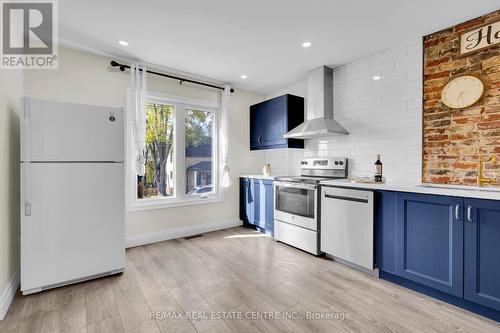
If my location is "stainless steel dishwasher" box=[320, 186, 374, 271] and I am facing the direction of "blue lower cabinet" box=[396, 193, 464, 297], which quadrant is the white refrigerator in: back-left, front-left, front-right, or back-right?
back-right

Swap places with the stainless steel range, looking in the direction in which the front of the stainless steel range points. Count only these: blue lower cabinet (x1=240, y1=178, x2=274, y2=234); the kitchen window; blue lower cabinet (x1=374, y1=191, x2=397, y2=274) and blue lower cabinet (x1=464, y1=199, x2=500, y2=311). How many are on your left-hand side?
2

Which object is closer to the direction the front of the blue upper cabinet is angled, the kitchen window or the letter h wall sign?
the kitchen window

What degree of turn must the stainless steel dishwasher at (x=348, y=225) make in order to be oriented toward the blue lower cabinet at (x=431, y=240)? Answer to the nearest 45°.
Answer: approximately 90° to its left

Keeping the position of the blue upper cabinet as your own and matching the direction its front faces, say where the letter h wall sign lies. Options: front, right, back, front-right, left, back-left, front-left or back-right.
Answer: left

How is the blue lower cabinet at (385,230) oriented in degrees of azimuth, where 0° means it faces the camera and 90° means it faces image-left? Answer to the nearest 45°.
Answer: approximately 45°

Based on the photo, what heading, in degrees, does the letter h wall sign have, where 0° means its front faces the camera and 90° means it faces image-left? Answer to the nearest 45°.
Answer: approximately 0°

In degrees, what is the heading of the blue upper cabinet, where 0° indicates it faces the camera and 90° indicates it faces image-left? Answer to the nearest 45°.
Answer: approximately 45°

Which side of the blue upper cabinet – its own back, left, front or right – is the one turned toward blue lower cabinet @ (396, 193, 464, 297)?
left

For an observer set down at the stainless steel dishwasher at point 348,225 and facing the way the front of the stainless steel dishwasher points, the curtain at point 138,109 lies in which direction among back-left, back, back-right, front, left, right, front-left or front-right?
front-right
